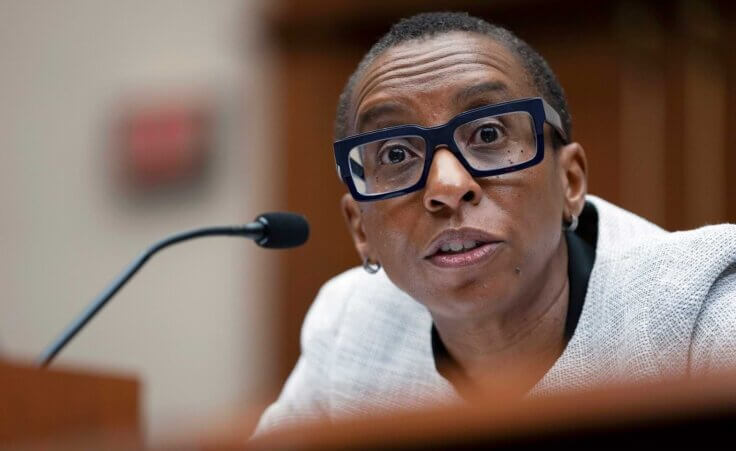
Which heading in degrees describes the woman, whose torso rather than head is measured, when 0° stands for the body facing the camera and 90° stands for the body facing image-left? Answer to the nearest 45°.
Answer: approximately 0°
